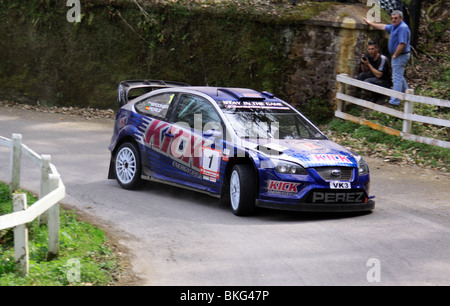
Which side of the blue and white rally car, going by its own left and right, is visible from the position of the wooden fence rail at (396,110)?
left

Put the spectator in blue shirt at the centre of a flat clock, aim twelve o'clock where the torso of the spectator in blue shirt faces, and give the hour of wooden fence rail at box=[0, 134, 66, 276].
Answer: The wooden fence rail is roughly at 11 o'clock from the spectator in blue shirt.

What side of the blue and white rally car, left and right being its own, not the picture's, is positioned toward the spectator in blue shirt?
left

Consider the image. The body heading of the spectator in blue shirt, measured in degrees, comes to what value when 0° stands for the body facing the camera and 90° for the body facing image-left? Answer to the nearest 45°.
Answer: approximately 45°

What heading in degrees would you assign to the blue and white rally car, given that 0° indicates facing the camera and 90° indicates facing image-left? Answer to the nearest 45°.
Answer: approximately 315°

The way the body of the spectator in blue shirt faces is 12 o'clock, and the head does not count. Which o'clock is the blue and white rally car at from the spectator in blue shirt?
The blue and white rally car is roughly at 11 o'clock from the spectator in blue shirt.
